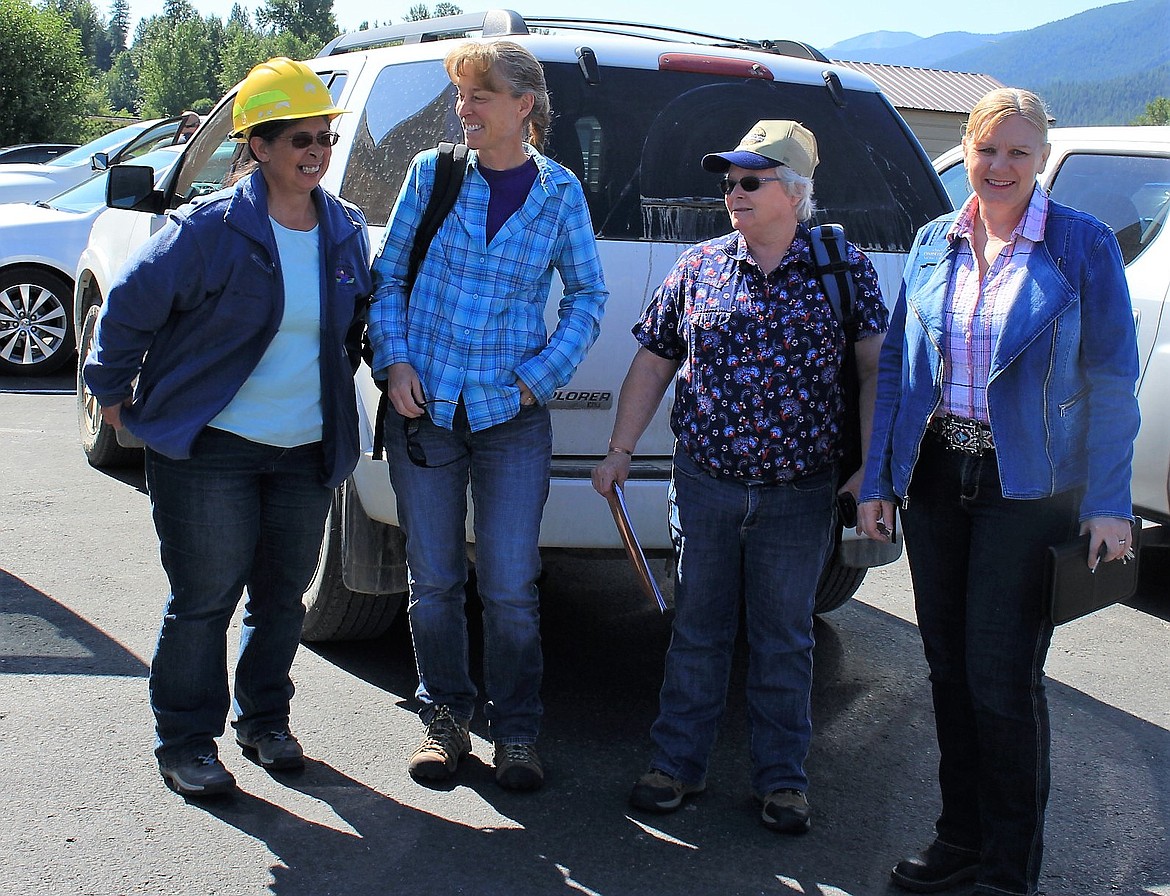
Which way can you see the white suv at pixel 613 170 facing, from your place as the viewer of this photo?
facing away from the viewer and to the left of the viewer

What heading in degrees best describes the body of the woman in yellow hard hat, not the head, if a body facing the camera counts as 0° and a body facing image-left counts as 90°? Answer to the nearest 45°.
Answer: approximately 315°

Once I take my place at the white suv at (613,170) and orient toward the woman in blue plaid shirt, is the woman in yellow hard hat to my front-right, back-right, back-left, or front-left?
front-right

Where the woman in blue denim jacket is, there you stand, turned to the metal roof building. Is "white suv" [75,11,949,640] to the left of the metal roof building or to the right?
left

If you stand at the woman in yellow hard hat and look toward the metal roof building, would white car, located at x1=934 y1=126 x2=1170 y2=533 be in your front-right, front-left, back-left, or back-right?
front-right

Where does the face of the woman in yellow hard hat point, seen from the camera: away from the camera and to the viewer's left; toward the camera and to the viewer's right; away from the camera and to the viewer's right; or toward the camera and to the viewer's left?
toward the camera and to the viewer's right

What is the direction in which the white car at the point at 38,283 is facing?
to the viewer's left

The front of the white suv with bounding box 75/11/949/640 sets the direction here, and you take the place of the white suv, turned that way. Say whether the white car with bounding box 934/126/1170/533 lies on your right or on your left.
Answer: on your right

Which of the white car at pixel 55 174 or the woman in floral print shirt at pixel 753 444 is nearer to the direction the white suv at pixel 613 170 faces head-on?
the white car

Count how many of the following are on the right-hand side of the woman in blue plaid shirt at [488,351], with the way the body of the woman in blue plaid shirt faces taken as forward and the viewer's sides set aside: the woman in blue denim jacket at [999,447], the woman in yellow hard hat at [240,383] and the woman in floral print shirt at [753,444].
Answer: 1

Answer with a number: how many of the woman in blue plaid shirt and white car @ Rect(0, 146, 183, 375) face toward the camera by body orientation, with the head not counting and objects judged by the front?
1

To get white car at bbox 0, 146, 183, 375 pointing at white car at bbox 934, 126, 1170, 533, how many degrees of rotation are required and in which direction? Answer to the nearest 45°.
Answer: approximately 135° to its left

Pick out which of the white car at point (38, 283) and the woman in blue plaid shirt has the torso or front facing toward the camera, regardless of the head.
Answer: the woman in blue plaid shirt

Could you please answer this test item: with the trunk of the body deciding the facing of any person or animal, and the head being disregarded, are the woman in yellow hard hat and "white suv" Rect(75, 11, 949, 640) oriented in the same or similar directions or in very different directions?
very different directions

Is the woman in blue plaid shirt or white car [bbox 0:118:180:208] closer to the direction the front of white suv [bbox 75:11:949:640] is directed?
the white car

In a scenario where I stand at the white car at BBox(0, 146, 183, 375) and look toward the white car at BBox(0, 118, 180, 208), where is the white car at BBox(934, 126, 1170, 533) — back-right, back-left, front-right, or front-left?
back-right

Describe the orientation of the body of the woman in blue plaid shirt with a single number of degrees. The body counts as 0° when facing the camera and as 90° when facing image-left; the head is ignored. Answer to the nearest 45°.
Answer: approximately 0°

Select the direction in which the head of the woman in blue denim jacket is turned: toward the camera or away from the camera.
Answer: toward the camera

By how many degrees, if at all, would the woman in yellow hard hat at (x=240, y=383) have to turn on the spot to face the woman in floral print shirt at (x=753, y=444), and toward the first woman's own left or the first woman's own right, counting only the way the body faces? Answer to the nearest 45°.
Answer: approximately 45° to the first woman's own left
